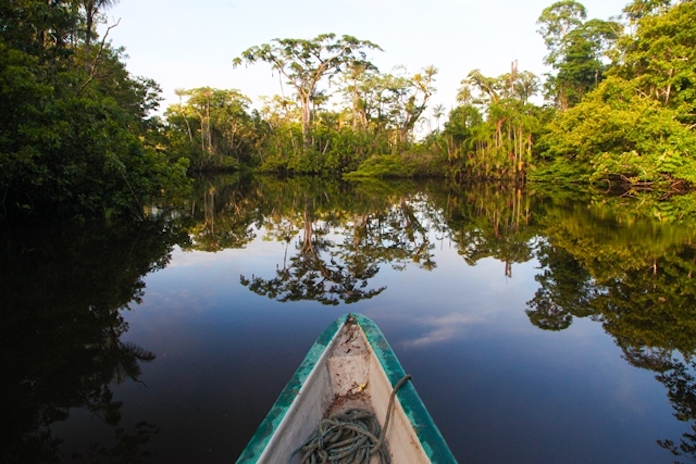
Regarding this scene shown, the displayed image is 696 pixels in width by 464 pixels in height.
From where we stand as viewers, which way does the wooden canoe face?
facing away from the viewer

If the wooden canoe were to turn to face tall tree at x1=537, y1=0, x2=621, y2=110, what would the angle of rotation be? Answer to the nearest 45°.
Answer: approximately 45° to its right
